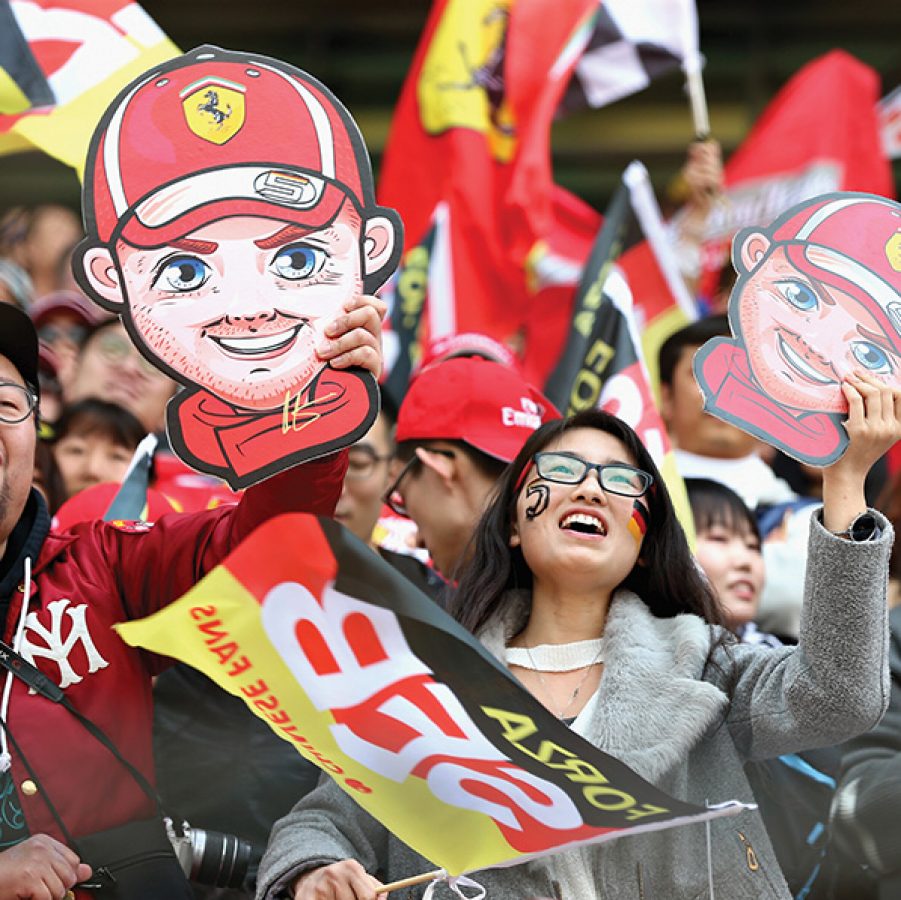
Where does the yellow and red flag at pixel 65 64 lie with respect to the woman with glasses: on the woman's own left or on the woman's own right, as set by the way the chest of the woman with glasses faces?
on the woman's own right

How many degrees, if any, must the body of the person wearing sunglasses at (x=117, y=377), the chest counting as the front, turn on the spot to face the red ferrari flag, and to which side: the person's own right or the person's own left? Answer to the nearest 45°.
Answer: approximately 135° to the person's own left

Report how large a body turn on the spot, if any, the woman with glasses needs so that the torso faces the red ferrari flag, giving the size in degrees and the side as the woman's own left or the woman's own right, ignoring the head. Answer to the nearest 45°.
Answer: approximately 180°

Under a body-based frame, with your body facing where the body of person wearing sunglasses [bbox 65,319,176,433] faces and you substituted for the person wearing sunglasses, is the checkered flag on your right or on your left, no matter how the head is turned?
on your left

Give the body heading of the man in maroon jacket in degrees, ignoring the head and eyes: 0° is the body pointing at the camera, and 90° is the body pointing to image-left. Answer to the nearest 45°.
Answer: approximately 0°

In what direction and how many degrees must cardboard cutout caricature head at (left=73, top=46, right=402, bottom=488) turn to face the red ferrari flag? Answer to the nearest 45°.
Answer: approximately 180°

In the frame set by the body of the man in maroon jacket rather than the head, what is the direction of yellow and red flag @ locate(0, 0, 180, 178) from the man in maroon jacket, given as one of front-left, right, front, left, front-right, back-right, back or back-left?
back
